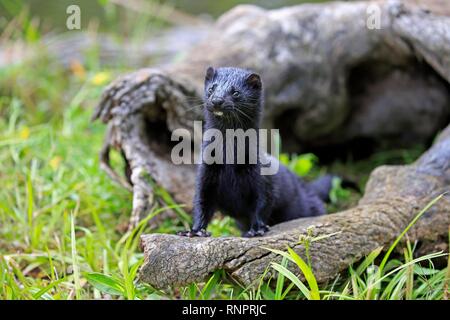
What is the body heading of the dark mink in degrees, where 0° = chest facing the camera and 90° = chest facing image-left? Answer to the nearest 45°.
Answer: approximately 45°
